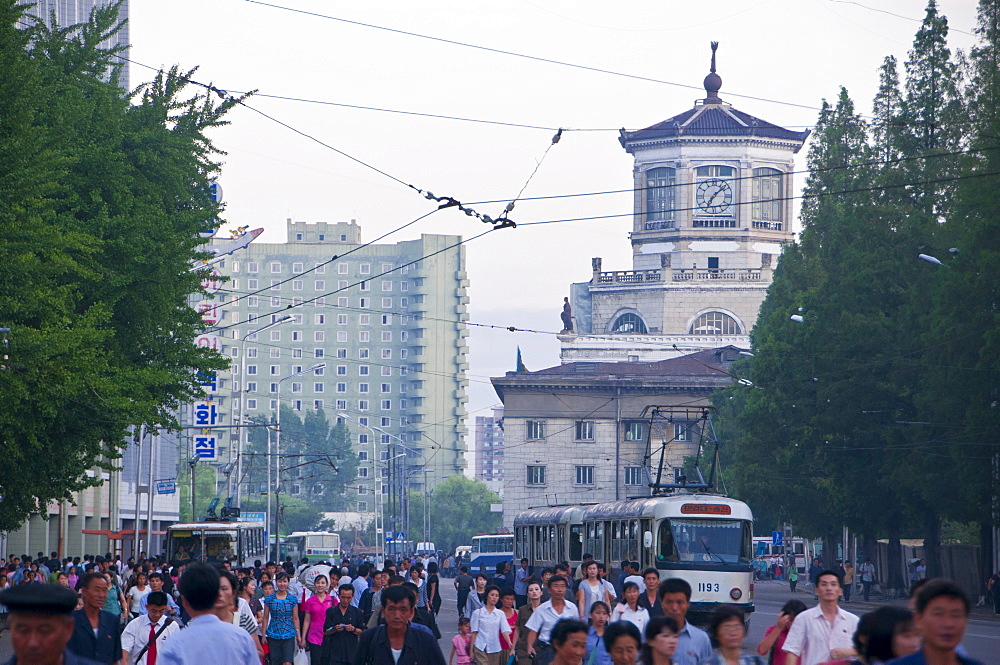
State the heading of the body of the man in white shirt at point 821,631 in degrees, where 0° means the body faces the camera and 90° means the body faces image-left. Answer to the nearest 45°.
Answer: approximately 0°

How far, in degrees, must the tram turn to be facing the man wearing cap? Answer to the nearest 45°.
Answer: approximately 45° to its right

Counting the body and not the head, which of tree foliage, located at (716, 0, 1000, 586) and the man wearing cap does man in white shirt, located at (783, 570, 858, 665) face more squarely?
the man wearing cap

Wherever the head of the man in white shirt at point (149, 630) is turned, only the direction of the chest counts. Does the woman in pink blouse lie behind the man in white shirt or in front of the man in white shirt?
behind

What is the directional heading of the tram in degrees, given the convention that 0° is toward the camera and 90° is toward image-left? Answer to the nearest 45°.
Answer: approximately 315°

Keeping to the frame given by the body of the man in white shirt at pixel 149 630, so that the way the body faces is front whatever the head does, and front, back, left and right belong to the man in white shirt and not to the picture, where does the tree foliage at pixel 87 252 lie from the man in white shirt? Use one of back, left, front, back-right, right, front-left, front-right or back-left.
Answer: back

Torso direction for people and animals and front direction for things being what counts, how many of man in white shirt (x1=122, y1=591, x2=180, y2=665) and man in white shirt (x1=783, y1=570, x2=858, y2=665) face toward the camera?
2

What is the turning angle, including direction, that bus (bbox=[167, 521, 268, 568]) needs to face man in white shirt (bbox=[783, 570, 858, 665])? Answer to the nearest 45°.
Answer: approximately 45° to its left

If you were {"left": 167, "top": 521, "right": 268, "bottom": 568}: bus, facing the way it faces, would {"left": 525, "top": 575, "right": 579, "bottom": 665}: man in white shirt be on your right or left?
on your left

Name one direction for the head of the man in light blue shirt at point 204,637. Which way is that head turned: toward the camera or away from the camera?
away from the camera
